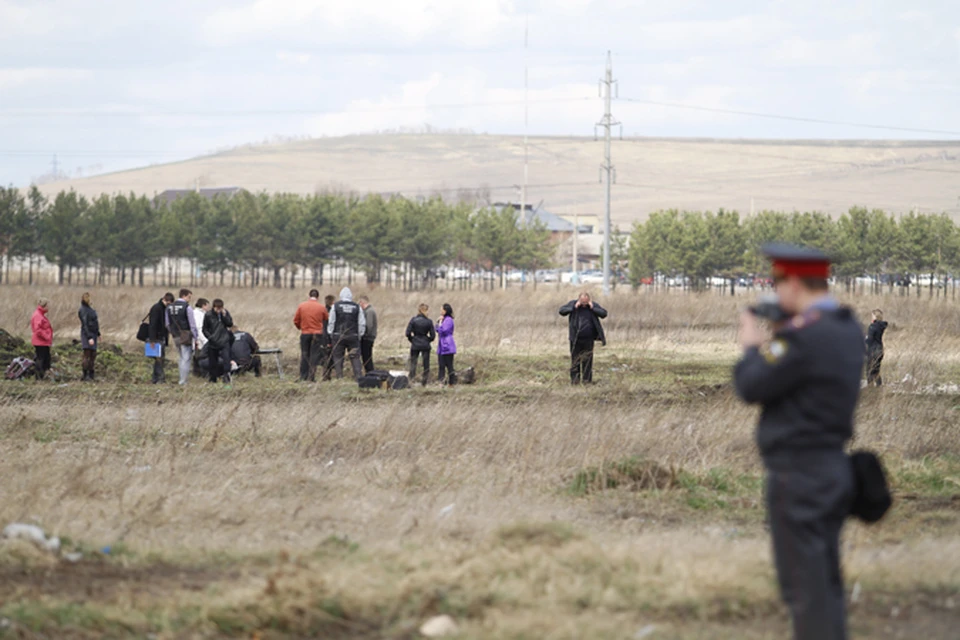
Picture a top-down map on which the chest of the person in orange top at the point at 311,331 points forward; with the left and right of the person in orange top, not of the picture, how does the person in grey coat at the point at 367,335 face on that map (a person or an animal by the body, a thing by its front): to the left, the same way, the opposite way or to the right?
to the left

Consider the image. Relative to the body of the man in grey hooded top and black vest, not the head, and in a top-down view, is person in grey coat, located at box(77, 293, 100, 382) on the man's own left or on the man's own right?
on the man's own left

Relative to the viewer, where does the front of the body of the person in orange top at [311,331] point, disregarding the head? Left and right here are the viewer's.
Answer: facing away from the viewer

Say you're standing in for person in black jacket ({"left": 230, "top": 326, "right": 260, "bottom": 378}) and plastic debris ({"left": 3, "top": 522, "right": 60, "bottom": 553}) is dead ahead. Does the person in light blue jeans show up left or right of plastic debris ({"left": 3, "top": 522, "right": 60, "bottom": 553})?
right

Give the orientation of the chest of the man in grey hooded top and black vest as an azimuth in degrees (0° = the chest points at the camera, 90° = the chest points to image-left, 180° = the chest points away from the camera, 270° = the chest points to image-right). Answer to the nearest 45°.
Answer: approximately 180°

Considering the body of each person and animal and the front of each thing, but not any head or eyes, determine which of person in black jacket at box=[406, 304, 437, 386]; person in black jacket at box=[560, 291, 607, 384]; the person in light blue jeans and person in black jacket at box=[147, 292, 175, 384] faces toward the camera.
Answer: person in black jacket at box=[560, 291, 607, 384]

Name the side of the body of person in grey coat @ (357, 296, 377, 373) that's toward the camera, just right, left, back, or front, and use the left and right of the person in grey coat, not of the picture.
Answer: left

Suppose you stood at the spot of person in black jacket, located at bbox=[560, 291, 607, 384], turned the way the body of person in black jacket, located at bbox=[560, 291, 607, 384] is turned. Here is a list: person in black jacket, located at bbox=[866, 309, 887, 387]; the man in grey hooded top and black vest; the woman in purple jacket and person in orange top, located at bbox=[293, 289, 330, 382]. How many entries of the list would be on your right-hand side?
3

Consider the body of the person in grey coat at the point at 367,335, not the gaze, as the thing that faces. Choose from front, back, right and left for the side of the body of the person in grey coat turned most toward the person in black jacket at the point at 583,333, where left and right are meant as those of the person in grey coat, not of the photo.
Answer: back

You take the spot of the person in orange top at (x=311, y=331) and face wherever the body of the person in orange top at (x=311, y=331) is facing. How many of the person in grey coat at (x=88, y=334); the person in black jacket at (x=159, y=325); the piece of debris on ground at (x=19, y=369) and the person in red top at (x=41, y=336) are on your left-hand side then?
4

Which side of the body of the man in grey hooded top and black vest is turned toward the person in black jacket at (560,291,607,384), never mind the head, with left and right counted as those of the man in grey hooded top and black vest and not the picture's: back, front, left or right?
right
